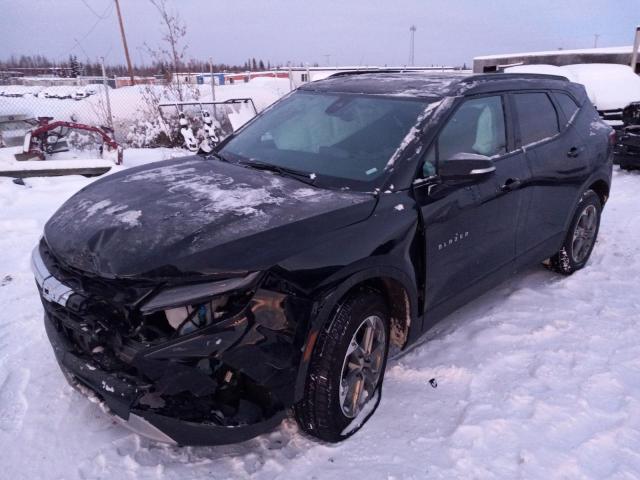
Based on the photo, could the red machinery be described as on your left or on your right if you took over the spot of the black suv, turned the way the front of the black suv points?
on your right

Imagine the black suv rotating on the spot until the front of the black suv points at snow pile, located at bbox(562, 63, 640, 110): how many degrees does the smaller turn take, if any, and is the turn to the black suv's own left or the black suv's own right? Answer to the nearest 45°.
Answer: approximately 180°

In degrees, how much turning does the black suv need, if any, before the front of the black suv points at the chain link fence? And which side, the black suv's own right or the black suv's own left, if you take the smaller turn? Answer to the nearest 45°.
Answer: approximately 135° to the black suv's own right

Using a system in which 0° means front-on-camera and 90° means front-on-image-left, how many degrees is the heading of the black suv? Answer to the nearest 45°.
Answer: approximately 45°
